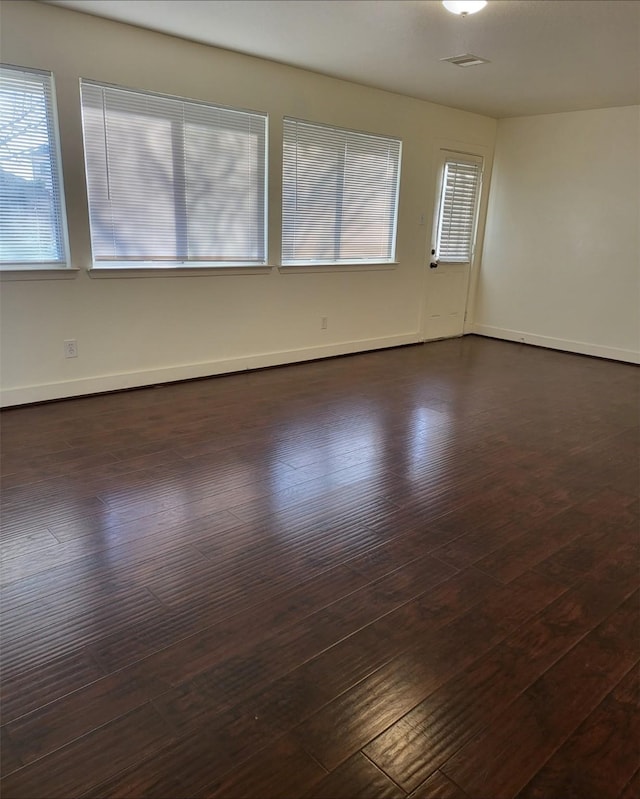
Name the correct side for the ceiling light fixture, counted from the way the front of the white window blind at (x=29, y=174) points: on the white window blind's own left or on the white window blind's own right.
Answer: on the white window blind's own left

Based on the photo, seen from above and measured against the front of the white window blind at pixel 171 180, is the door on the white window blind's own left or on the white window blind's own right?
on the white window blind's own left

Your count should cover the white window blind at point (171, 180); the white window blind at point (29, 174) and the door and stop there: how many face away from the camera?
0

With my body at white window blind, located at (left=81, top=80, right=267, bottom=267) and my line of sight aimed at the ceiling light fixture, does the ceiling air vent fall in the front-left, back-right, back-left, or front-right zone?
front-left

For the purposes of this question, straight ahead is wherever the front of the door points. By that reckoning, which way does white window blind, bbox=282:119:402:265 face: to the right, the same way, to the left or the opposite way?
the same way

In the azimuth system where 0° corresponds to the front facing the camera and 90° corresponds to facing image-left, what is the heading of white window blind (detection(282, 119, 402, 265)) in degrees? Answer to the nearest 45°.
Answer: approximately 315°

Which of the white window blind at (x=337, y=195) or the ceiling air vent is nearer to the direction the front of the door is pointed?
the ceiling air vent

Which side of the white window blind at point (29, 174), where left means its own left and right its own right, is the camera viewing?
front

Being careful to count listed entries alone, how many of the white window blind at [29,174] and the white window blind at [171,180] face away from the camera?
0

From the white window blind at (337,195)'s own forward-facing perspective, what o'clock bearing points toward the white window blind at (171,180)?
the white window blind at (171,180) is roughly at 3 o'clock from the white window blind at (337,195).

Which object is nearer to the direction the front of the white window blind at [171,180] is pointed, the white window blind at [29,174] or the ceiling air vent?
the ceiling air vent

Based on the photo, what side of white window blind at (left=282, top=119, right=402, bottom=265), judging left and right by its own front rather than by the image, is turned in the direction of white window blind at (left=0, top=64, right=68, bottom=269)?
right

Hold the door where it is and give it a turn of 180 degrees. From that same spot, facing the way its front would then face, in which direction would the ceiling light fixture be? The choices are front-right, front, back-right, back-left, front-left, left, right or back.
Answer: back-left

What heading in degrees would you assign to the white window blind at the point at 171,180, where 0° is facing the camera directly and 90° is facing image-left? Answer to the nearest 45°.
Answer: approximately 315°

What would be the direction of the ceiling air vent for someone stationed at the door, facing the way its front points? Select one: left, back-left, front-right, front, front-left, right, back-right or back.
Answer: front-right
